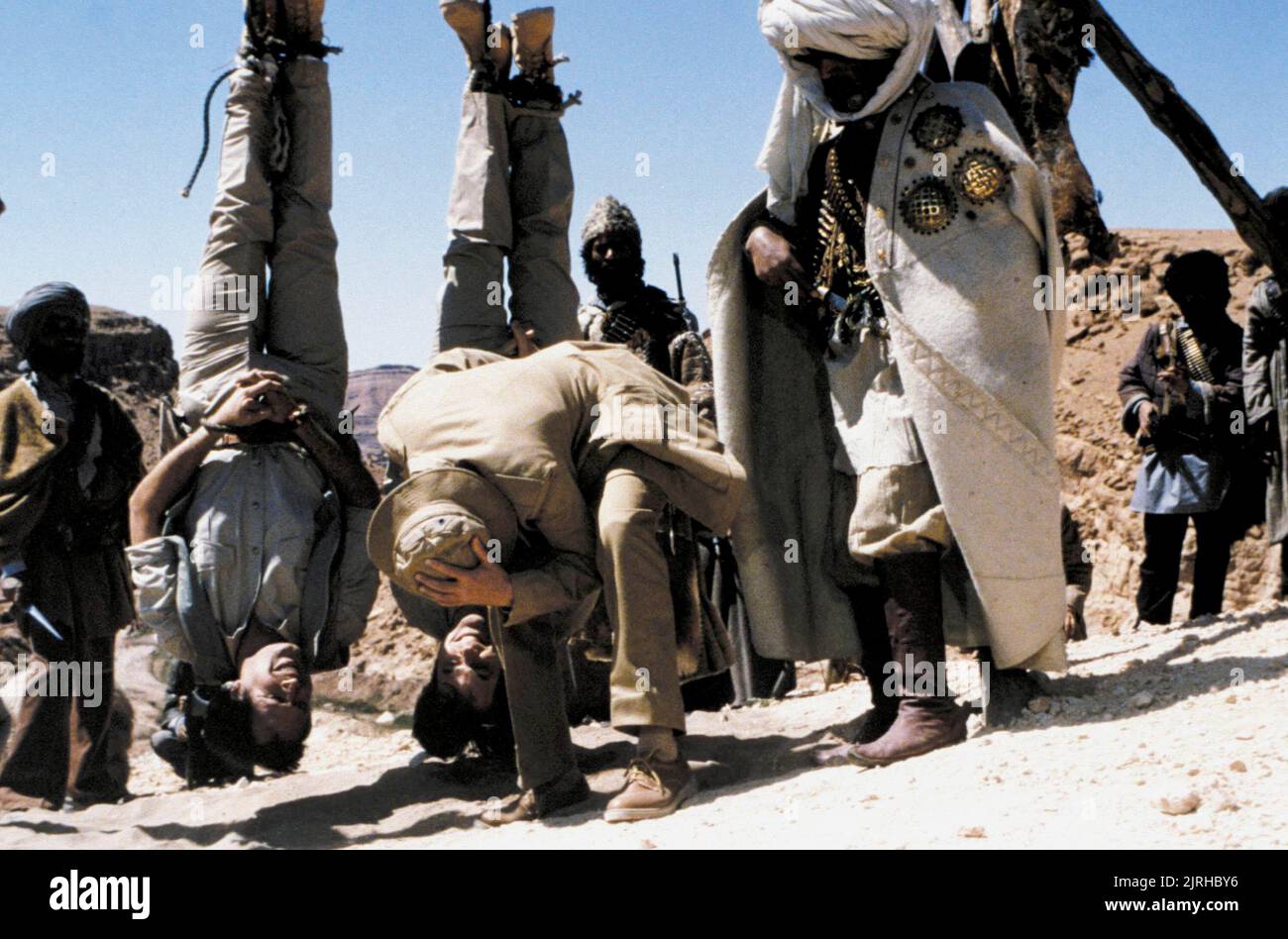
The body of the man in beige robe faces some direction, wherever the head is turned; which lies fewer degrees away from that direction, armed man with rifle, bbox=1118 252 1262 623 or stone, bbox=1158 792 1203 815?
the stone

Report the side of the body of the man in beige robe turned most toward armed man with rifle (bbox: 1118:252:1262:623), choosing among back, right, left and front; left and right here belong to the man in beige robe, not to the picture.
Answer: back

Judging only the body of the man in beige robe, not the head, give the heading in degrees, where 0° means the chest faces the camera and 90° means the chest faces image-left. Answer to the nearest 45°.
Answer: approximately 45°

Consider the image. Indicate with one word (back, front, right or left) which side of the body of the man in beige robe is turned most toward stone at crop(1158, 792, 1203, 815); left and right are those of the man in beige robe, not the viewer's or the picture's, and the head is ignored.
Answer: left

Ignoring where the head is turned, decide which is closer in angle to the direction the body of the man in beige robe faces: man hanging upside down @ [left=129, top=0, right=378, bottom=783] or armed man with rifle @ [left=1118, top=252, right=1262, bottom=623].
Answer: the man hanging upside down

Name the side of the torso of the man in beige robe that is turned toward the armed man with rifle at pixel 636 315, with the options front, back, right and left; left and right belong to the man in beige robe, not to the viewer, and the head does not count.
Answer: right

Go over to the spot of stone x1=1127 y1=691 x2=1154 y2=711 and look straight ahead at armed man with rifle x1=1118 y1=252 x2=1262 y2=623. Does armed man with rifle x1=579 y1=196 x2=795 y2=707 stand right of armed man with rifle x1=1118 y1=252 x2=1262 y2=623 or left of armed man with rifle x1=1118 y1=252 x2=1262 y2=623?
left

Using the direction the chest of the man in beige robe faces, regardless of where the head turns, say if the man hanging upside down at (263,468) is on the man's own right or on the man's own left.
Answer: on the man's own right
